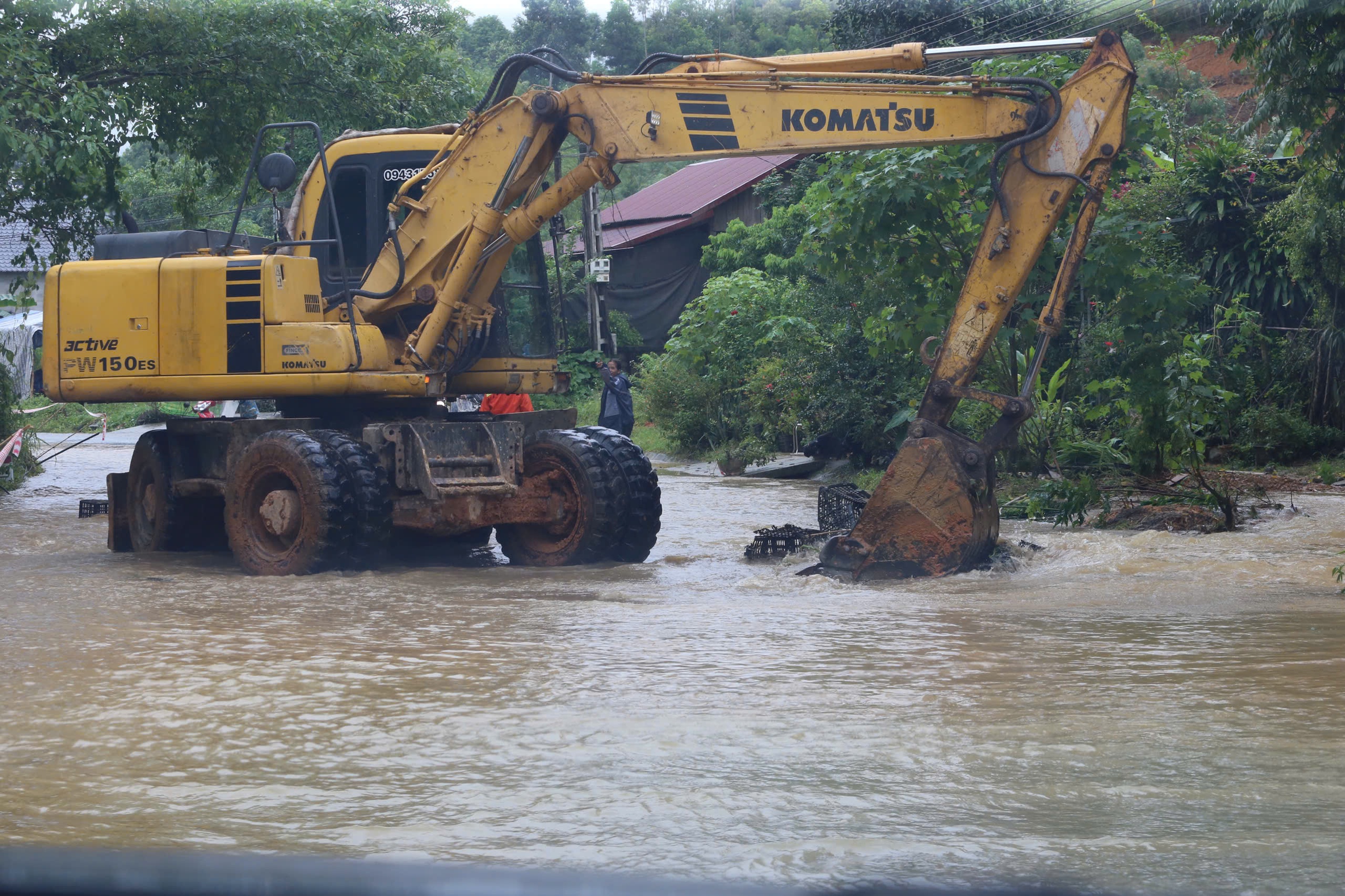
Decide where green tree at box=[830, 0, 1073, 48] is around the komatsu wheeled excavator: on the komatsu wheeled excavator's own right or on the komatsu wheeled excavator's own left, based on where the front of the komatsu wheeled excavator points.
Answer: on the komatsu wheeled excavator's own left

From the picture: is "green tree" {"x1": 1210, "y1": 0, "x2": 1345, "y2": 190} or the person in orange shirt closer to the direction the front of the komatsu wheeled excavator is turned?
the green tree

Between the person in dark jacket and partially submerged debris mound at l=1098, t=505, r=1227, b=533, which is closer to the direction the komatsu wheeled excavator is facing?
the partially submerged debris mound

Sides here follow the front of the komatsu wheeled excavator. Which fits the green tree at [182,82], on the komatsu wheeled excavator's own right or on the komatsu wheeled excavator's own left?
on the komatsu wheeled excavator's own left

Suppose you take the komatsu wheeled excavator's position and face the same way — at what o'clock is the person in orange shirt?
The person in orange shirt is roughly at 9 o'clock from the komatsu wheeled excavator.

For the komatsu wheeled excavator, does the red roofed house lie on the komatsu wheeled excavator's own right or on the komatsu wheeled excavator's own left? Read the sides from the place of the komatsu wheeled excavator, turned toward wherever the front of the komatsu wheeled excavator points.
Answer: on the komatsu wheeled excavator's own left

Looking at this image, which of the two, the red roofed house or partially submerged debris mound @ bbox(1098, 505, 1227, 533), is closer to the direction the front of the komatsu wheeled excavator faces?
the partially submerged debris mound

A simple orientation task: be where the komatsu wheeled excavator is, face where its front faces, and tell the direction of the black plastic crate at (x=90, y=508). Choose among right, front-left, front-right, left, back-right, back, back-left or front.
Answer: back-left

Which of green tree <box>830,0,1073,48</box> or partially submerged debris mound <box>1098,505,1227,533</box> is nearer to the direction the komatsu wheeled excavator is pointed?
the partially submerged debris mound

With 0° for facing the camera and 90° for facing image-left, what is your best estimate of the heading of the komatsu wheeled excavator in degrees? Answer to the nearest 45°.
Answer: approximately 270°

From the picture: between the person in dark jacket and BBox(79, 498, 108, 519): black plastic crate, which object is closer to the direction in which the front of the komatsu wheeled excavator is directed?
the person in dark jacket

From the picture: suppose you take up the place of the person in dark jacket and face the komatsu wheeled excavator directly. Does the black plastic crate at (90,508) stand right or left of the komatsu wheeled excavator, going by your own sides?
right
